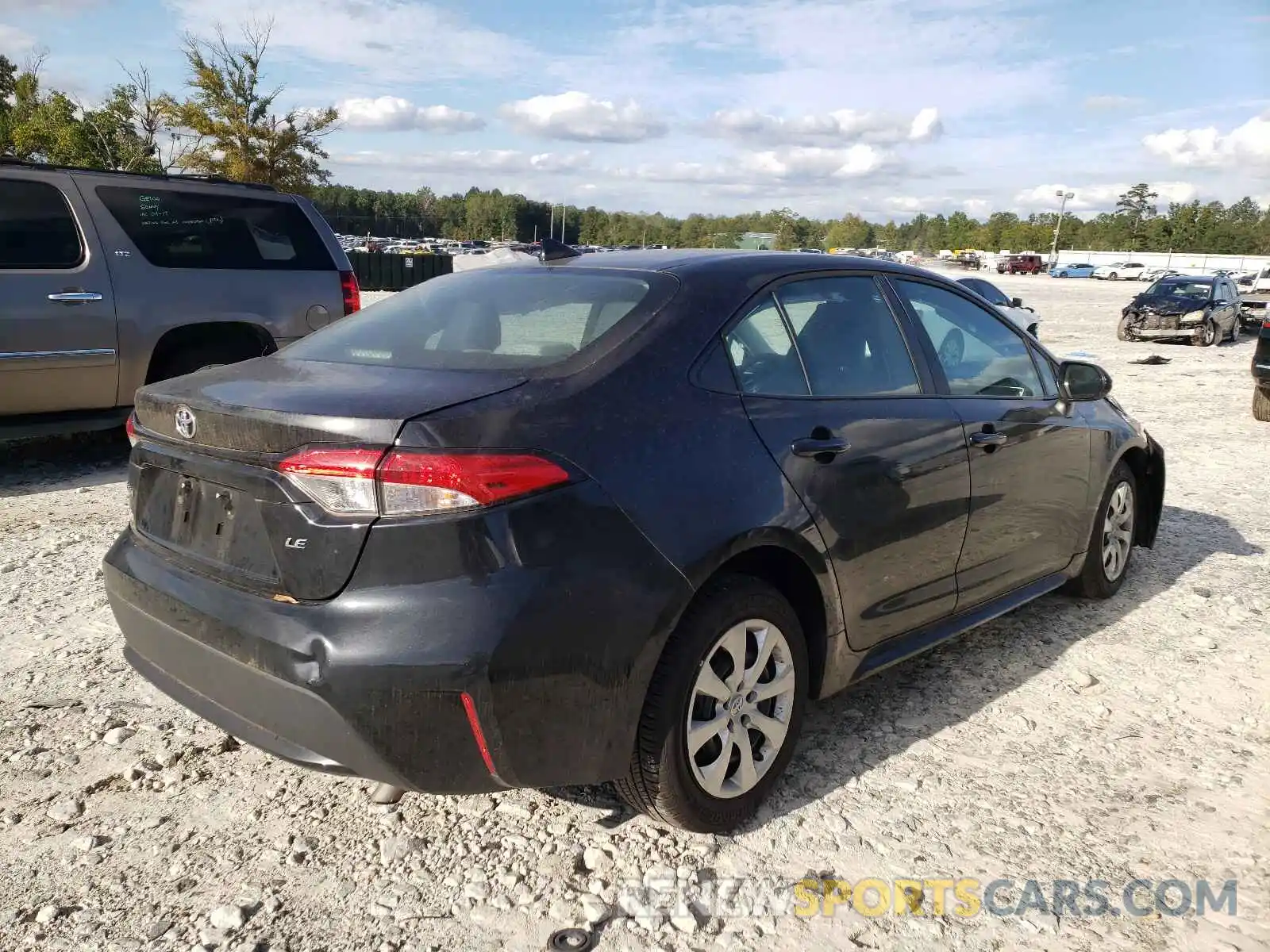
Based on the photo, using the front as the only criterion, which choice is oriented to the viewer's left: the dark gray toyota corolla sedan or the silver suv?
the silver suv

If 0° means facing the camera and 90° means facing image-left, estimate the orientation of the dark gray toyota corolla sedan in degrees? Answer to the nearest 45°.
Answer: approximately 225°

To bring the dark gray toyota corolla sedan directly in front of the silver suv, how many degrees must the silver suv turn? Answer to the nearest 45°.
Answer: approximately 90° to its left

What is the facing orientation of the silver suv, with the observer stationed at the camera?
facing to the left of the viewer

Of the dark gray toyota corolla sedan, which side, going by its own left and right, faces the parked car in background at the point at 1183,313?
front

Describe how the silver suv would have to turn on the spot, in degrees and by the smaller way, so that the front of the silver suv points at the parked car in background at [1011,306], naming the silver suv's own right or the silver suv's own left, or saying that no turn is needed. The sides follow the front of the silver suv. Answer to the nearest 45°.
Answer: approximately 180°

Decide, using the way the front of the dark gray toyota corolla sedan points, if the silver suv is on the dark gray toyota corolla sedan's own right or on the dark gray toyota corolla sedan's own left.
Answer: on the dark gray toyota corolla sedan's own left

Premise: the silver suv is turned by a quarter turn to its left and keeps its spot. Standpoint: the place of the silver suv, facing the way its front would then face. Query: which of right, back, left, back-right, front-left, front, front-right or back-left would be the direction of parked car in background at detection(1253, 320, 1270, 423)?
left

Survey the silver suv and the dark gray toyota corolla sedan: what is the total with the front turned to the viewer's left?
1

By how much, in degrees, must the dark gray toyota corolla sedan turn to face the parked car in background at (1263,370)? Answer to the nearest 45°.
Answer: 0° — it already faces it
